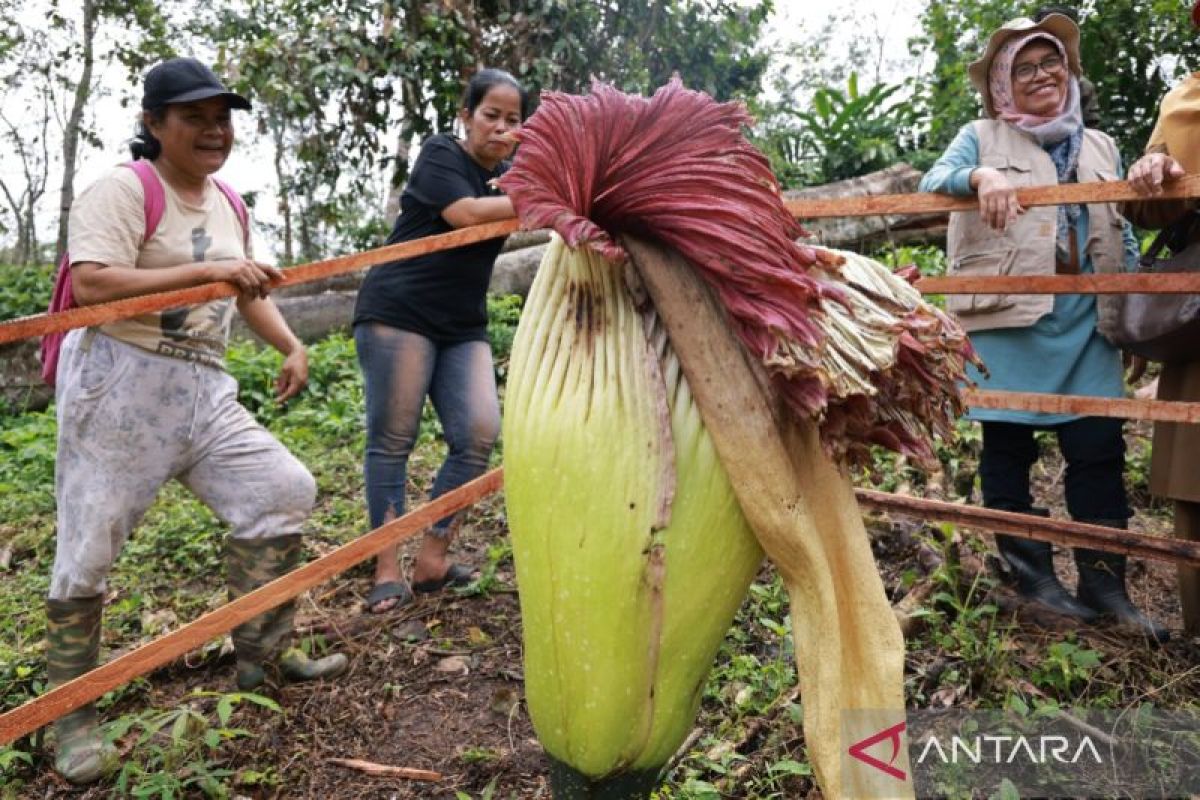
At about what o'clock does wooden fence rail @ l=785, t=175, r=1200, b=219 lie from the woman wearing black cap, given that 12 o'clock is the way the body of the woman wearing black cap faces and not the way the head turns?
The wooden fence rail is roughly at 11 o'clock from the woman wearing black cap.

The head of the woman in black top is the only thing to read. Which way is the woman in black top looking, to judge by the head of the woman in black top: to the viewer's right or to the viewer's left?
to the viewer's right

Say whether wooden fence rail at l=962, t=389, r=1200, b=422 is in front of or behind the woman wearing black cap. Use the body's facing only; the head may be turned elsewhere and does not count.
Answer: in front

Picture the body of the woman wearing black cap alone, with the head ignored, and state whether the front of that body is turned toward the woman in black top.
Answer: no

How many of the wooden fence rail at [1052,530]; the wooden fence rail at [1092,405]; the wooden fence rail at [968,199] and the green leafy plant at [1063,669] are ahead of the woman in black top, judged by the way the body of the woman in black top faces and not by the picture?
4

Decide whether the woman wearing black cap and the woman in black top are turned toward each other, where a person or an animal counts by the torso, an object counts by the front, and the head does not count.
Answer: no

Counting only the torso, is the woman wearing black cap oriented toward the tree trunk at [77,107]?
no

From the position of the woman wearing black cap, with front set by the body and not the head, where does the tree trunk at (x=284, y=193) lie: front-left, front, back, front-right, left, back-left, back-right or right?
back-left

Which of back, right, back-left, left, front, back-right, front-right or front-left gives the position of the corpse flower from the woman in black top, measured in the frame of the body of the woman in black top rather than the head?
front-right

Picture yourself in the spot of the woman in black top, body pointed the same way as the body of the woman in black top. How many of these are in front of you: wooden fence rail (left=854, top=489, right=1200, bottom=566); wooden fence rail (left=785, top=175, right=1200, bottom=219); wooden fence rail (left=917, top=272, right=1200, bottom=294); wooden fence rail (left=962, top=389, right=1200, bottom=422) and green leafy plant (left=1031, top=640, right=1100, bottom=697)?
5

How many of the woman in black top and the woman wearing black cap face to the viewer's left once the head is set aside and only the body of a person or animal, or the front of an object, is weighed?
0

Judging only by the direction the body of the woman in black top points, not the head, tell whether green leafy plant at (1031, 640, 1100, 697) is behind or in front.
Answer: in front

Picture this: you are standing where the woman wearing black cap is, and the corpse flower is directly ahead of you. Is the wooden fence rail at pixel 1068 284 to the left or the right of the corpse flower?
left

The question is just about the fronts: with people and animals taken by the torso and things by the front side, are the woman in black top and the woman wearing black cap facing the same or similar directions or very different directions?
same or similar directions

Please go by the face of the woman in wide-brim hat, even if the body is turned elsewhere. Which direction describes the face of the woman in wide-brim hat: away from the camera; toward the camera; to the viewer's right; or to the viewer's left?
toward the camera

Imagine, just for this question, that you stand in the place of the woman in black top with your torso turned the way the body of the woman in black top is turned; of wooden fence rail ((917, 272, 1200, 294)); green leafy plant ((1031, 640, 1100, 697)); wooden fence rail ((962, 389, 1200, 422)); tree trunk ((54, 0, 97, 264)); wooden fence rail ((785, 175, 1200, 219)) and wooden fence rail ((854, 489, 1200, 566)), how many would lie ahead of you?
5

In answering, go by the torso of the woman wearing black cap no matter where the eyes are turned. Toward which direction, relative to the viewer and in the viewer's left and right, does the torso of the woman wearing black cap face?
facing the viewer and to the right of the viewer

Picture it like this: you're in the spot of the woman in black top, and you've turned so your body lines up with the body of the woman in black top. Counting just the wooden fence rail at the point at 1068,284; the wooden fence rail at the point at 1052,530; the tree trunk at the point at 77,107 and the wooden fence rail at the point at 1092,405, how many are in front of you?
3
